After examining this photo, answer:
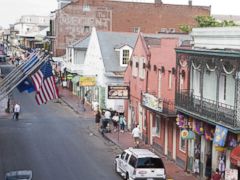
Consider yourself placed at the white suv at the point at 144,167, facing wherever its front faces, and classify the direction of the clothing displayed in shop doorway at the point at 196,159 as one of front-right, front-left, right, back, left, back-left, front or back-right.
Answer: right

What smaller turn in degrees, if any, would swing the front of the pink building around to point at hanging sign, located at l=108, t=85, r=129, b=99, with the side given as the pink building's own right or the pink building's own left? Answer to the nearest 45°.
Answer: approximately 90° to the pink building's own right

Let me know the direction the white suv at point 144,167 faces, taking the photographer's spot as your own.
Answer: facing away from the viewer and to the left of the viewer

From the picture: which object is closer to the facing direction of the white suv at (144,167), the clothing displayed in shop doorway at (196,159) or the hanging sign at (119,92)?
the hanging sign

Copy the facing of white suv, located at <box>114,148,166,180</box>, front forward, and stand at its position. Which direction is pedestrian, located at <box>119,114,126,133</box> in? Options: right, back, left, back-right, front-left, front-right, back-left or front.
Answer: front-right

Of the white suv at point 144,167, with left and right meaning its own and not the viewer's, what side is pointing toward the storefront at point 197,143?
right

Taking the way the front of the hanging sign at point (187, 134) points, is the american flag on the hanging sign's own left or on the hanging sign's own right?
on the hanging sign's own right

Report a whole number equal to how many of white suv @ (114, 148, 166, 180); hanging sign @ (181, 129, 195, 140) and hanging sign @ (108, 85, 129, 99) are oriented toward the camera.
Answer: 2

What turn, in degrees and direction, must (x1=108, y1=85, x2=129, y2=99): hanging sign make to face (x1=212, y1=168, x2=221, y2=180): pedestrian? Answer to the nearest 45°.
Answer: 0° — it already faces them

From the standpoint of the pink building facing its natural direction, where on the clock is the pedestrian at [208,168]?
The pedestrian is roughly at 10 o'clock from the pink building.

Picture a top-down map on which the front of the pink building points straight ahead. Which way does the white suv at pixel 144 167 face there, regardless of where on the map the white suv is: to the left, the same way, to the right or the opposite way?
to the right
